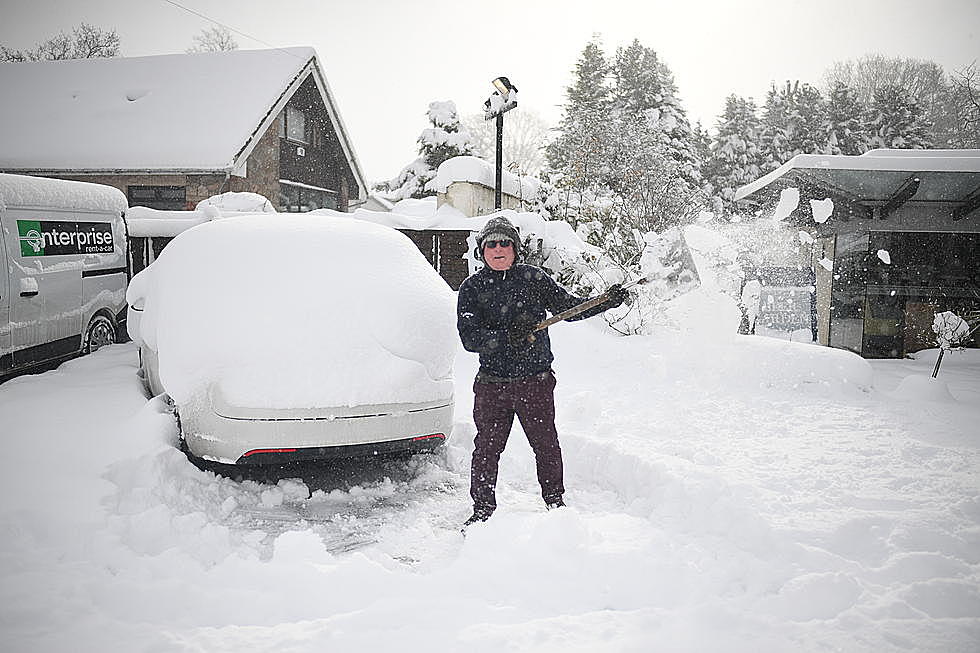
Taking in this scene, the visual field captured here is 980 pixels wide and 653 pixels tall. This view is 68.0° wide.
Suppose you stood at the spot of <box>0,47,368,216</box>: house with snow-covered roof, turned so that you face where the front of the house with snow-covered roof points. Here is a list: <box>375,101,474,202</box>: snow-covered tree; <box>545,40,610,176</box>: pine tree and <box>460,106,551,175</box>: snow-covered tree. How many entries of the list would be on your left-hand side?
3

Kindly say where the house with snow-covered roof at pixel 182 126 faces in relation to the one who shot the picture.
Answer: facing the viewer and to the right of the viewer

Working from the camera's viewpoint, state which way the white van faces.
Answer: facing the viewer and to the left of the viewer

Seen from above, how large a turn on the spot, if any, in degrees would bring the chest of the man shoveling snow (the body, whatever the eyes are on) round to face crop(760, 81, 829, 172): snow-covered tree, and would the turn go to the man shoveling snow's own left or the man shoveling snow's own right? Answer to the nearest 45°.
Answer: approximately 180°

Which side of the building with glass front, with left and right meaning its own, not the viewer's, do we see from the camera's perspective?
front

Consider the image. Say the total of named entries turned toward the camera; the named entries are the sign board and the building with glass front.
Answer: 2

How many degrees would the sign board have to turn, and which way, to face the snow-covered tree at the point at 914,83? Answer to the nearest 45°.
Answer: approximately 180°

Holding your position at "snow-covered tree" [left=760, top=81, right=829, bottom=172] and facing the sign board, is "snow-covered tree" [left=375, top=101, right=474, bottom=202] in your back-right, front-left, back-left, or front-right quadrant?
front-right

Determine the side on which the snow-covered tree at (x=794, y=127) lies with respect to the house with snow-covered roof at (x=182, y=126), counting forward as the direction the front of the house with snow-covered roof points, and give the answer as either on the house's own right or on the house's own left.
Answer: on the house's own left

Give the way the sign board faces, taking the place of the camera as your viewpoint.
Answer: facing the viewer

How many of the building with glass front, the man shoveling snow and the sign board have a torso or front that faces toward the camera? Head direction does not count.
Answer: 3

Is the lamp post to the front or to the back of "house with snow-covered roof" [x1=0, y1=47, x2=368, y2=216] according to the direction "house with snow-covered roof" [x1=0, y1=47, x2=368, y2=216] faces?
to the front
